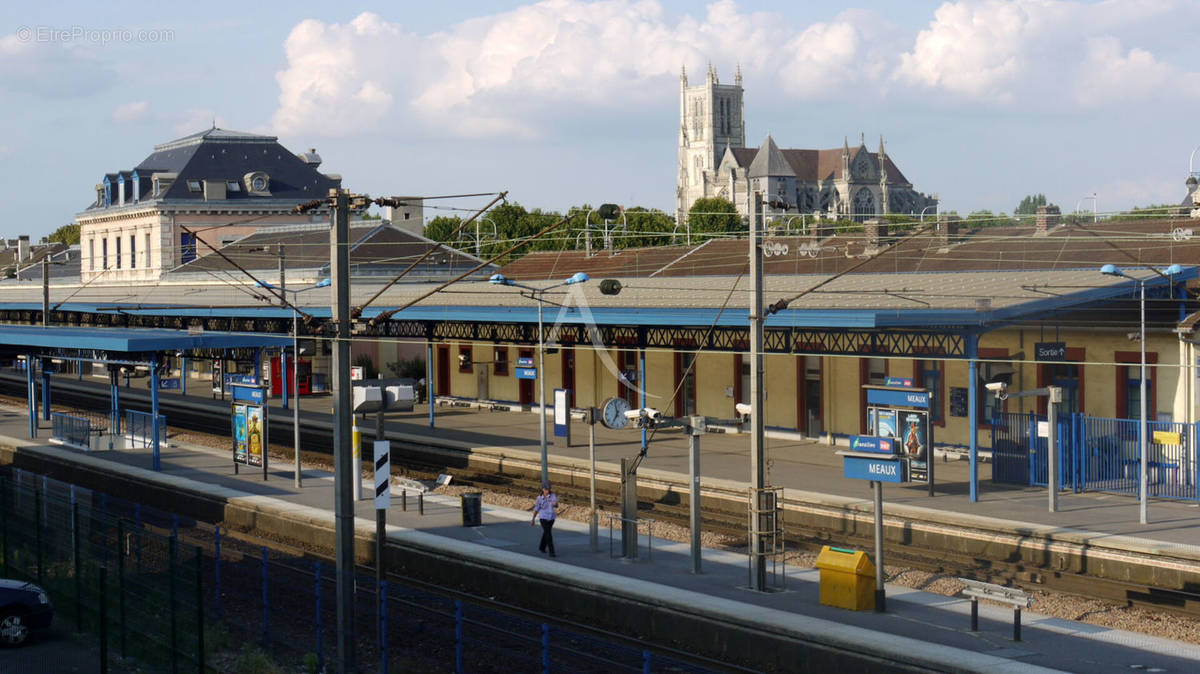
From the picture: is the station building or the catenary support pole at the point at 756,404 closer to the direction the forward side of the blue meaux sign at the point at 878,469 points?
the catenary support pole

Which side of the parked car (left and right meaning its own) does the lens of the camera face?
right

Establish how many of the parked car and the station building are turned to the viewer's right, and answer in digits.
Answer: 1

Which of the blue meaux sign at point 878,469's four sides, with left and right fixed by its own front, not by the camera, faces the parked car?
front

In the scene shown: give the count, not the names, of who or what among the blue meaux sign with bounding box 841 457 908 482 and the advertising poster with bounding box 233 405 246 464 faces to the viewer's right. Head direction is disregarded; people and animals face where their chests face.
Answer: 0

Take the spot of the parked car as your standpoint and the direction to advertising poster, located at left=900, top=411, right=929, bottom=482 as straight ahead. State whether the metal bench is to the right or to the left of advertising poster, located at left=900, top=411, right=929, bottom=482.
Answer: right

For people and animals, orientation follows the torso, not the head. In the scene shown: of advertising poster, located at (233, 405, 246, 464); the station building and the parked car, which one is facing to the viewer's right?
the parked car

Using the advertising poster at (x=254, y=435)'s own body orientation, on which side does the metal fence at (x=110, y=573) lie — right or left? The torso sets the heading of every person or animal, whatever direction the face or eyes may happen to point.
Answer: on its right

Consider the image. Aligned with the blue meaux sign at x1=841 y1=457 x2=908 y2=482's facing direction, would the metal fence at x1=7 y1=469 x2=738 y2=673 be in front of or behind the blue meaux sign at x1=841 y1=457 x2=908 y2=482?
in front

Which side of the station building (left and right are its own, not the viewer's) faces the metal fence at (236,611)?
front
